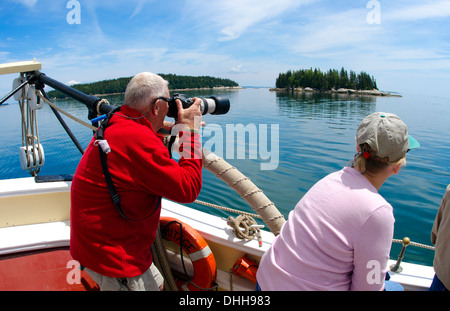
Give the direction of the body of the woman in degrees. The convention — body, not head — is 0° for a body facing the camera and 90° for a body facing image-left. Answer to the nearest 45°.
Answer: approximately 225°

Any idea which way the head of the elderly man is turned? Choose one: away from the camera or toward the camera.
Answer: away from the camera

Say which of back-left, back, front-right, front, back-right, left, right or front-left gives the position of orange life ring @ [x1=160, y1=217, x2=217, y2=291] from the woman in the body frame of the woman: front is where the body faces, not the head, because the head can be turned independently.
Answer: left

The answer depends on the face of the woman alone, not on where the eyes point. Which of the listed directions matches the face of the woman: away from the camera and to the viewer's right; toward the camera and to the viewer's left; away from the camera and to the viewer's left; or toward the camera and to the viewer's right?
away from the camera and to the viewer's right

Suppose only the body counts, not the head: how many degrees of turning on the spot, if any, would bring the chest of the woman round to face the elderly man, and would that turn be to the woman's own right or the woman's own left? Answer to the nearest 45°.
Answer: approximately 135° to the woman's own left

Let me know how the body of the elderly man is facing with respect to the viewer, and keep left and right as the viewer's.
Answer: facing away from the viewer and to the right of the viewer

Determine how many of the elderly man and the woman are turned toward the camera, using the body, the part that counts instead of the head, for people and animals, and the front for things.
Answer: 0

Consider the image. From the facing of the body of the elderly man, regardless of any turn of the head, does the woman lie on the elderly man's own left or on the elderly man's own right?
on the elderly man's own right

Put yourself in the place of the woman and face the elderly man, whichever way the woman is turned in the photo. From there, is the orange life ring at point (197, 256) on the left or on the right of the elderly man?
right
